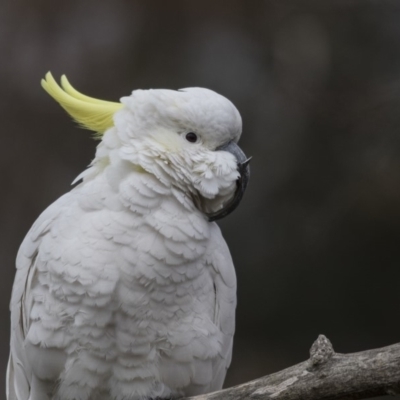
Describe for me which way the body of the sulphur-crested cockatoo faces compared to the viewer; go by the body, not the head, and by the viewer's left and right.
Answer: facing the viewer and to the right of the viewer
